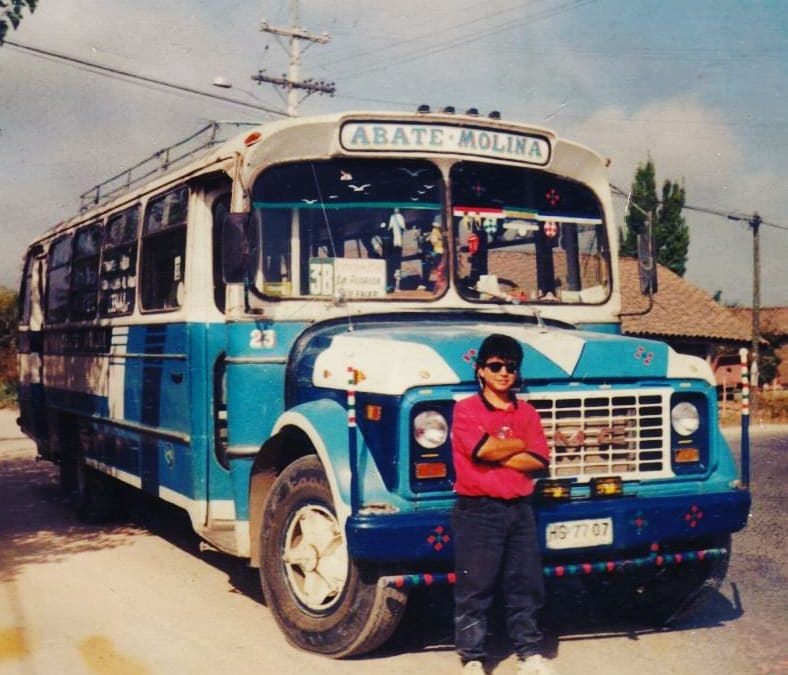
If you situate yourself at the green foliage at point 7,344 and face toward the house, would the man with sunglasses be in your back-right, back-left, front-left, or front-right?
front-right

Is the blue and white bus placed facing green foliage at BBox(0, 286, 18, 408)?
no

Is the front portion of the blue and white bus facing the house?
no

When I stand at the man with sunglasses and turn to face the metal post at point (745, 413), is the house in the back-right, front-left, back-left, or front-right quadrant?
front-left

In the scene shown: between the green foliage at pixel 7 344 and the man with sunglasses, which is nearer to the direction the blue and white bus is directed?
the man with sunglasses

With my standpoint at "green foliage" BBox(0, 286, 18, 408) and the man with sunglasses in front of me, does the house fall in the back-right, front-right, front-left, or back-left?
front-left

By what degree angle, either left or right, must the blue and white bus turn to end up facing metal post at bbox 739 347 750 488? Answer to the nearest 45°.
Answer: approximately 45° to its left

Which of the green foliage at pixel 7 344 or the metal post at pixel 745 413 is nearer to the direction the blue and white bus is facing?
the metal post
